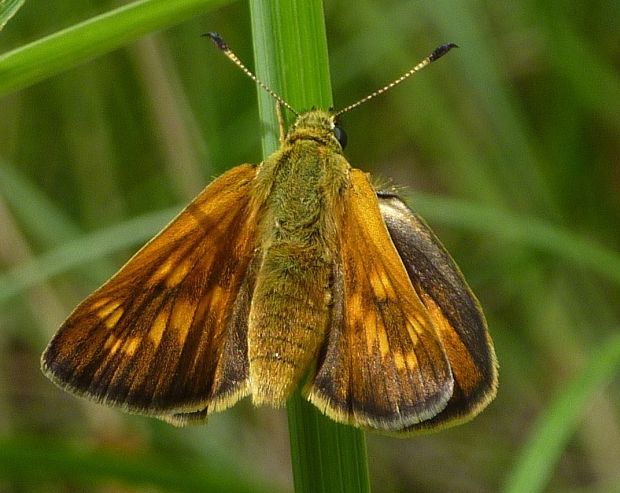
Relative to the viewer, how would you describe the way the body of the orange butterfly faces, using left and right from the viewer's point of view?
facing away from the viewer
